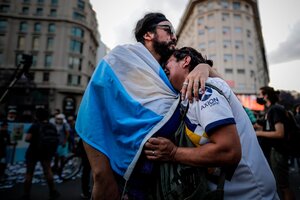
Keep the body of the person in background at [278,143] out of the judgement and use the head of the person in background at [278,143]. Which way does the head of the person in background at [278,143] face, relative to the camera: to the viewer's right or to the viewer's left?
to the viewer's left

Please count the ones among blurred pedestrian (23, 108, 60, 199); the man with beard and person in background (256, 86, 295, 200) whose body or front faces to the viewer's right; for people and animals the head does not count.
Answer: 1

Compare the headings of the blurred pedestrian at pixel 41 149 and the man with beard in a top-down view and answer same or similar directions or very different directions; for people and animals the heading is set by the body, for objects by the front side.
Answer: very different directions

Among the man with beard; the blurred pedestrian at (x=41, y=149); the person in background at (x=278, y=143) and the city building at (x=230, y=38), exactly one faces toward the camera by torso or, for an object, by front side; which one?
the city building

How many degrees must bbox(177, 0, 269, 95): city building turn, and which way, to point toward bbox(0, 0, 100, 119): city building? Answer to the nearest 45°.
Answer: approximately 90° to its right

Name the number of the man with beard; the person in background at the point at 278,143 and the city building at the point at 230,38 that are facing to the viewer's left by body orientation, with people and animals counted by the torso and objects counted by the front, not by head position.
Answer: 1

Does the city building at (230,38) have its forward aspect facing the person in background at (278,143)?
yes

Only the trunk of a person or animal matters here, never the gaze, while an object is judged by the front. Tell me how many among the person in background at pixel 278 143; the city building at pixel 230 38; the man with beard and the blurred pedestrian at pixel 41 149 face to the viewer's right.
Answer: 1

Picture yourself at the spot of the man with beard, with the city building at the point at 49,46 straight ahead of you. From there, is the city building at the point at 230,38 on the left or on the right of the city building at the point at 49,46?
right

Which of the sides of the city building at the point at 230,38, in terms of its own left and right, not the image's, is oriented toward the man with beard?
front

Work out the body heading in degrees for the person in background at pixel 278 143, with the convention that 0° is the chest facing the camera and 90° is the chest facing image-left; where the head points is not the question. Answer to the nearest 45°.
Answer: approximately 90°

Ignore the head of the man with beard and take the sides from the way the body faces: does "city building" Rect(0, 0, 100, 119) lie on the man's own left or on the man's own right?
on the man's own left

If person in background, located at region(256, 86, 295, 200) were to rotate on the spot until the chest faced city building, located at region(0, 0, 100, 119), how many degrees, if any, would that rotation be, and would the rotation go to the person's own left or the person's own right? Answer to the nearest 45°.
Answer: approximately 45° to the person's own right
